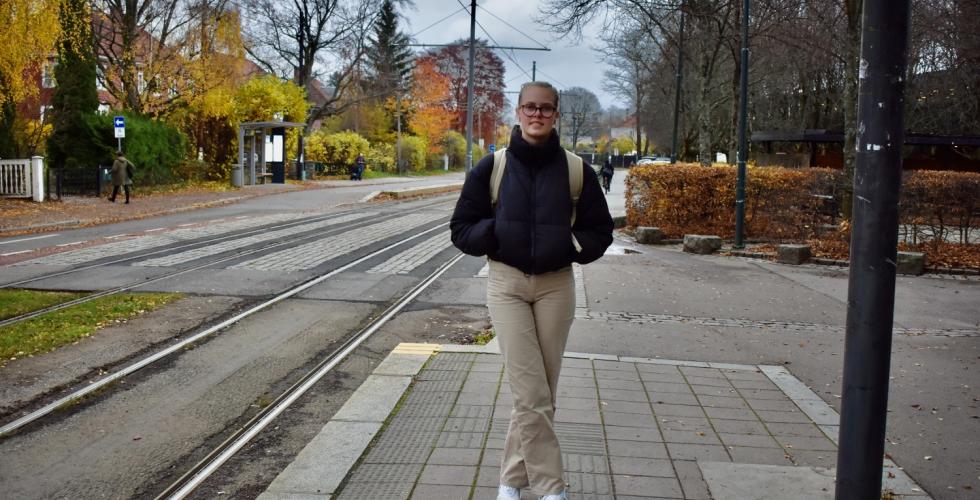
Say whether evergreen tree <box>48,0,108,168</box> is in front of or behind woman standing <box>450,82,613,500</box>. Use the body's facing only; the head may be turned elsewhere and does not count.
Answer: behind

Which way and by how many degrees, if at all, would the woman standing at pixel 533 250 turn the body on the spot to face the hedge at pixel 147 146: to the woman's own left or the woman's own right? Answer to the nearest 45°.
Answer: approximately 135° to the woman's own right

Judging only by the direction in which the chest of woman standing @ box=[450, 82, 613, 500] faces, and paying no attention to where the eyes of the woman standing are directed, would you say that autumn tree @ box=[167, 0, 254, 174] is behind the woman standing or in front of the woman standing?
behind

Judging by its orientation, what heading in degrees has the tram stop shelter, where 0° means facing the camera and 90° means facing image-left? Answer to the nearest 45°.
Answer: approximately 315°

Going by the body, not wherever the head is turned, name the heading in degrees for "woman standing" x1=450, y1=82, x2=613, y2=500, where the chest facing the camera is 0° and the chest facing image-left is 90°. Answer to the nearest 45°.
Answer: approximately 0°

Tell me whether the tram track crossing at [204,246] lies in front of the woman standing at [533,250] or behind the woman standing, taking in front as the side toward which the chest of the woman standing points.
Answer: behind

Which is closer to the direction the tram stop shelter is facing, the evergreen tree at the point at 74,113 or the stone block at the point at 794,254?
the stone block

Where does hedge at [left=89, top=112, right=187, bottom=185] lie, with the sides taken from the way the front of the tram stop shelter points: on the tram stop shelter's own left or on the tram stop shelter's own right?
on the tram stop shelter's own right

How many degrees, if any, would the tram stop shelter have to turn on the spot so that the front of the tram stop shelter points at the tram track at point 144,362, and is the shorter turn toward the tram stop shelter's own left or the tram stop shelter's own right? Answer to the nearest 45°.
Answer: approximately 45° to the tram stop shelter's own right

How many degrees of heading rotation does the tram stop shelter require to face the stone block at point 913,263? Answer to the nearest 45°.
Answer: approximately 45° to its right
